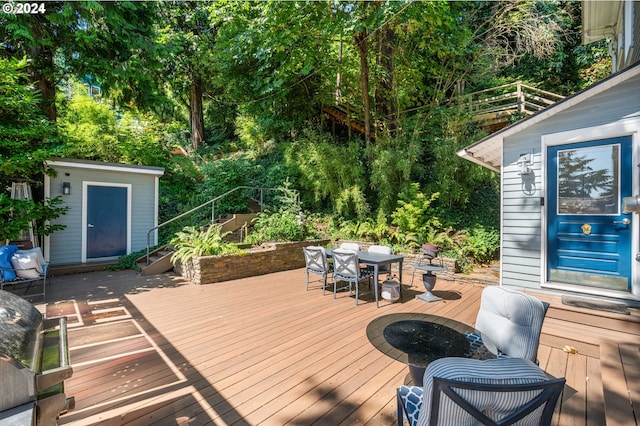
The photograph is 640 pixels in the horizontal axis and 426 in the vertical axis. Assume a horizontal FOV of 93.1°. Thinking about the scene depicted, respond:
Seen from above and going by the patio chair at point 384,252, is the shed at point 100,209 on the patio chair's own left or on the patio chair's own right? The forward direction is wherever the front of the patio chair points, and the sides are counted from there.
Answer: on the patio chair's own right

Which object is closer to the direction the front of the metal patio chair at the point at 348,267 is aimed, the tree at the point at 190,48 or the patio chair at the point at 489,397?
the tree

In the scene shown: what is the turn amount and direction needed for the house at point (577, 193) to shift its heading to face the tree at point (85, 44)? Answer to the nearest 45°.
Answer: approximately 45° to its right

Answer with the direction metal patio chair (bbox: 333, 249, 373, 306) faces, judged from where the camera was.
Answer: facing away from the viewer and to the right of the viewer

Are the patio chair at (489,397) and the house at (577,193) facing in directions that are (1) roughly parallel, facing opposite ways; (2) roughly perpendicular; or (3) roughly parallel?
roughly perpendicular

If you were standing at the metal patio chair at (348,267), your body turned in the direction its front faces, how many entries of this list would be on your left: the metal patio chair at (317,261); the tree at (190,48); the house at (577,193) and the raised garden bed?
3

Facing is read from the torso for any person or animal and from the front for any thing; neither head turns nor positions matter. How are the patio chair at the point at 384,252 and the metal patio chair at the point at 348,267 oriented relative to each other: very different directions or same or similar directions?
very different directions

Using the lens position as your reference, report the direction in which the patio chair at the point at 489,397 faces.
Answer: facing away from the viewer and to the left of the viewer

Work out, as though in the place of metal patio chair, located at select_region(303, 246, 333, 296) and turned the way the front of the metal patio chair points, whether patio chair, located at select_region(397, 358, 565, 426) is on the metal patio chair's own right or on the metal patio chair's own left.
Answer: on the metal patio chair's own right

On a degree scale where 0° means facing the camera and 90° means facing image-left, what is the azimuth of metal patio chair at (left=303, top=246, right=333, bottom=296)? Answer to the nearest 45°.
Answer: approximately 225°
